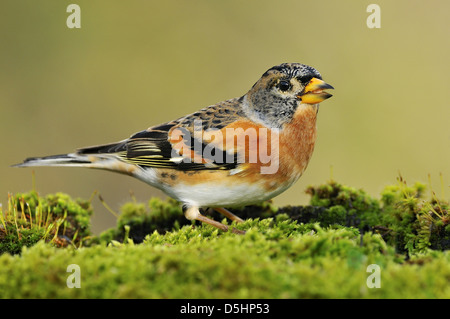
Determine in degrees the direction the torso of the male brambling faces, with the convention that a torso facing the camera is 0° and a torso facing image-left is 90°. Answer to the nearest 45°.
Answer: approximately 270°
